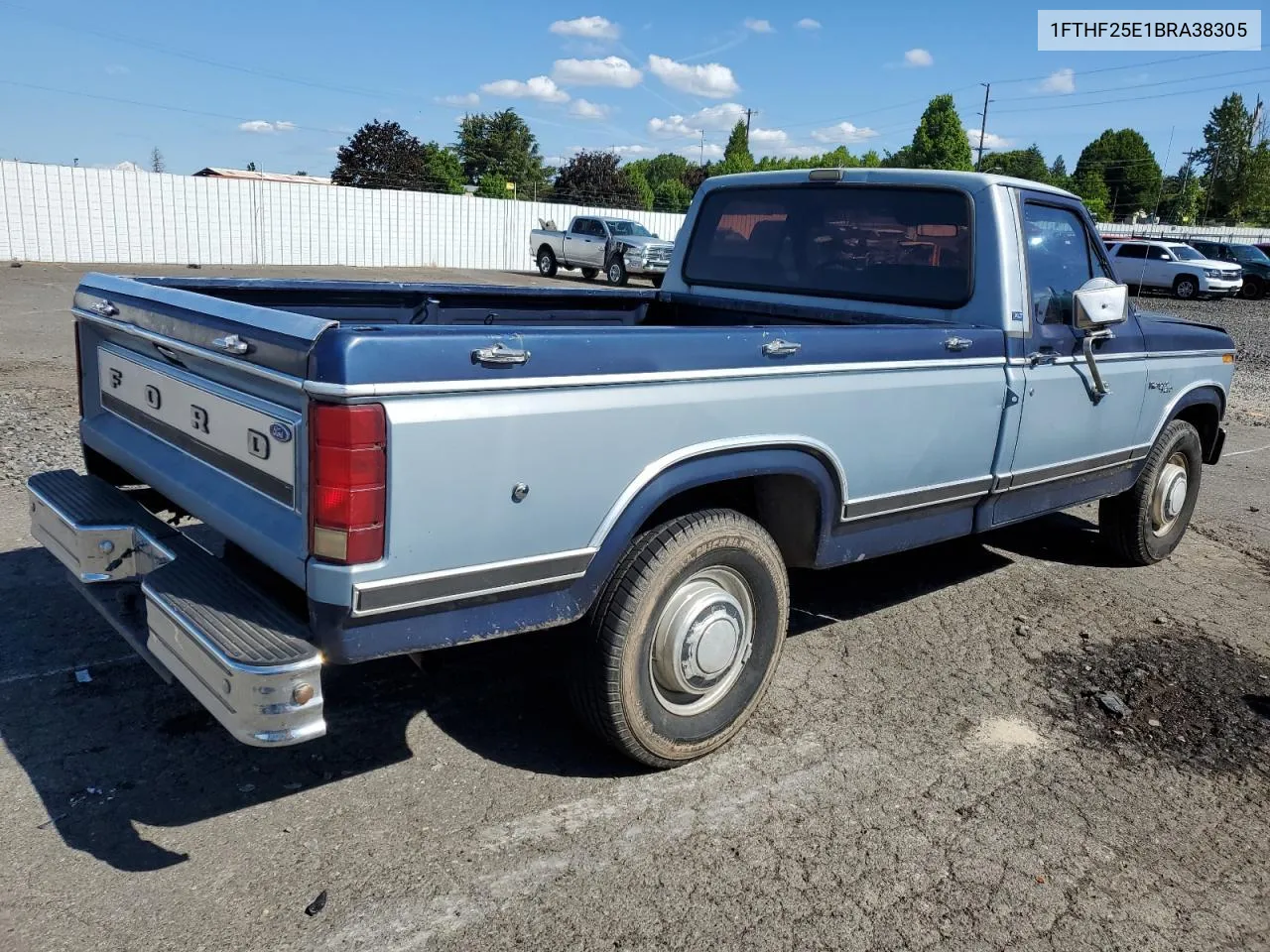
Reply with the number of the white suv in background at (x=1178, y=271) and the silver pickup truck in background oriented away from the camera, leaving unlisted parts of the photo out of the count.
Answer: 0

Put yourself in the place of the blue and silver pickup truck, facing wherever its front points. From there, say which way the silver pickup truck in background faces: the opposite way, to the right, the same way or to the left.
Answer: to the right

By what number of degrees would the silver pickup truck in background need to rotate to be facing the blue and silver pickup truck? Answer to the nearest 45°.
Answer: approximately 45° to its right

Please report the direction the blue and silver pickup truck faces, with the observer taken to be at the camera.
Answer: facing away from the viewer and to the right of the viewer

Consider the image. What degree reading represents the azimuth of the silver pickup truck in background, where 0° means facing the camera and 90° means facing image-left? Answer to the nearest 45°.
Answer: approximately 315°

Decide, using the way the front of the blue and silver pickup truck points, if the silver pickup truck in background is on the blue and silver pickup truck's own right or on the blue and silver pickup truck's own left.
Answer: on the blue and silver pickup truck's own left

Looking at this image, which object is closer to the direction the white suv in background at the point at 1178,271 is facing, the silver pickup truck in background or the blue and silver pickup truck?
the blue and silver pickup truck
